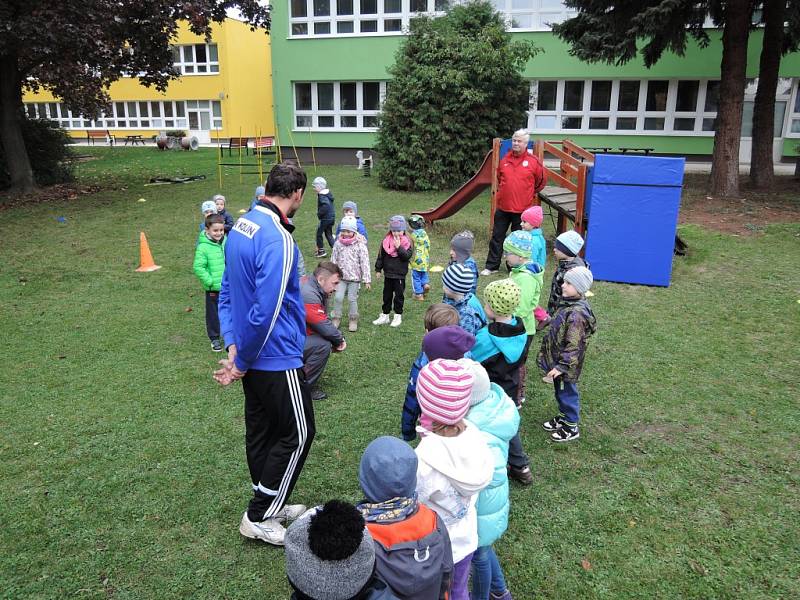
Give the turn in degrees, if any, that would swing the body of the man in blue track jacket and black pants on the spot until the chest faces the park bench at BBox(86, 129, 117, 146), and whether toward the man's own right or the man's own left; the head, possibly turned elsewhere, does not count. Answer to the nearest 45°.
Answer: approximately 45° to the man's own left

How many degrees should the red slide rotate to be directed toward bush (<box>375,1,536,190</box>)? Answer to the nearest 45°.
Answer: approximately 90° to its right

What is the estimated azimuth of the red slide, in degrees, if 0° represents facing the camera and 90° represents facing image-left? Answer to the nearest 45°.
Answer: approximately 90°

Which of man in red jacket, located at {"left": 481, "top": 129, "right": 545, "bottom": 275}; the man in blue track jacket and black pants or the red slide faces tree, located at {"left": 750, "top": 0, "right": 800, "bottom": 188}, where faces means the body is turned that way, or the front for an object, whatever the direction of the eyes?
the man in blue track jacket and black pants

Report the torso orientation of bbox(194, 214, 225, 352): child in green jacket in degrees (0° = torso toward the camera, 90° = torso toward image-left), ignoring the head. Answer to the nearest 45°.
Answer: approximately 315°

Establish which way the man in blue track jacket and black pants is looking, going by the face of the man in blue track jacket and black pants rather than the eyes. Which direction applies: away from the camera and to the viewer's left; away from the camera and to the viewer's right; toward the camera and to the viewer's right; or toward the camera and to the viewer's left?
away from the camera and to the viewer's right

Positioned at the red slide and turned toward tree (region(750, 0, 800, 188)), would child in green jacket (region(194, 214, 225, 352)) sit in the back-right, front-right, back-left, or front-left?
back-right

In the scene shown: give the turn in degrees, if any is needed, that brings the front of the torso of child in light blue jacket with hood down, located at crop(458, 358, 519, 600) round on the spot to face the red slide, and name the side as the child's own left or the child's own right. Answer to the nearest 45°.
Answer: approximately 45° to the child's own right

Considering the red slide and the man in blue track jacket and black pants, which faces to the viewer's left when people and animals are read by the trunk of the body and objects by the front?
the red slide

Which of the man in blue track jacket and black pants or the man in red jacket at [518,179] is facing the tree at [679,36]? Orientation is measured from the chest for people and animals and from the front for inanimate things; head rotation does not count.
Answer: the man in blue track jacket and black pants

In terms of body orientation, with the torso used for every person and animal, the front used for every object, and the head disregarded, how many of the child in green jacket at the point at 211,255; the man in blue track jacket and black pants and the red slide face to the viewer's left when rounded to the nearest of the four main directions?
1

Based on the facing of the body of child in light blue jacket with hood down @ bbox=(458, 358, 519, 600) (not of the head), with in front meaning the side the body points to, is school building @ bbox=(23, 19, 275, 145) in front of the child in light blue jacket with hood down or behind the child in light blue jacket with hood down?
in front

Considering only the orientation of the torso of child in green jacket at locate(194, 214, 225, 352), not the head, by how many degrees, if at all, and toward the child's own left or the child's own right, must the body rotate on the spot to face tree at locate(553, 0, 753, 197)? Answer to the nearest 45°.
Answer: approximately 90° to the child's own left

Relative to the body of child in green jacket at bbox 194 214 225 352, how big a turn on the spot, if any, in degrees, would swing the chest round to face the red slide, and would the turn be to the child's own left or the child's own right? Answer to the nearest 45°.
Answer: approximately 90° to the child's own left

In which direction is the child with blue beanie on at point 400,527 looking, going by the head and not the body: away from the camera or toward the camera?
away from the camera

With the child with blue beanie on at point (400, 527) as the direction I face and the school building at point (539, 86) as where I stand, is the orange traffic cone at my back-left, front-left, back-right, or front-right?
front-right
